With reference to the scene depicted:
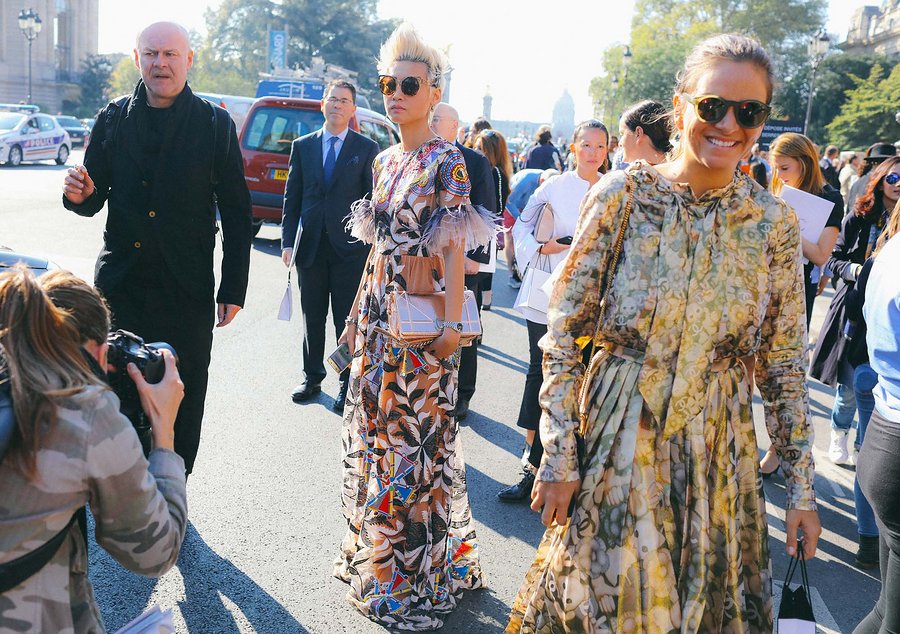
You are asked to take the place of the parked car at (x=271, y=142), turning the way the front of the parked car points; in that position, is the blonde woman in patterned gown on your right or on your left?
on your right

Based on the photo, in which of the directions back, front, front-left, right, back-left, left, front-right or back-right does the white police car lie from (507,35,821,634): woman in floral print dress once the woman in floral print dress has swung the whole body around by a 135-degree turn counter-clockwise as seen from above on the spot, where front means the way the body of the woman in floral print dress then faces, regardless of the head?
left

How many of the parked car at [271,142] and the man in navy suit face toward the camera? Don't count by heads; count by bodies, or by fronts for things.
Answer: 1

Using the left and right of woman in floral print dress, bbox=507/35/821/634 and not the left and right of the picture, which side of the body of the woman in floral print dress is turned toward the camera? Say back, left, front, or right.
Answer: front

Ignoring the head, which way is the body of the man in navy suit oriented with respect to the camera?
toward the camera

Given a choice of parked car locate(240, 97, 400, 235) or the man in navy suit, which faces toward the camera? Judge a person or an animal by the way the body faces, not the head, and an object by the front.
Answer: the man in navy suit

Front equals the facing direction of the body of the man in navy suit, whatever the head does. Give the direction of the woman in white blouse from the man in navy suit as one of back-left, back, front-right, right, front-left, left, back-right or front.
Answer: front-left

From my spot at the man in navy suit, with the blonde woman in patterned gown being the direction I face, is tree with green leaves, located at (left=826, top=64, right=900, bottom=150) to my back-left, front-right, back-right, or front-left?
back-left

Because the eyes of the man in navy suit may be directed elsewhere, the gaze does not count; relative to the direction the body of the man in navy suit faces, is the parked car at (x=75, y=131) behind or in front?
behind

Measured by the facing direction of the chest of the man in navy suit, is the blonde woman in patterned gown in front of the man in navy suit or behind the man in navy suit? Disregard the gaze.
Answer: in front

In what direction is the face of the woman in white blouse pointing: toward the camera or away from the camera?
toward the camera

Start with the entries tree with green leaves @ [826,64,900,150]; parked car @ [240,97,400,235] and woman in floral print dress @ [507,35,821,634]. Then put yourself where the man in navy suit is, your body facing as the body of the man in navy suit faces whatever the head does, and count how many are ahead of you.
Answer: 1

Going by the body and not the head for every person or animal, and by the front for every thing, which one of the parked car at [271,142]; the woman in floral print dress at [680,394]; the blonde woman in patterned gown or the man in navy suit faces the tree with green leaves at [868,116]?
the parked car

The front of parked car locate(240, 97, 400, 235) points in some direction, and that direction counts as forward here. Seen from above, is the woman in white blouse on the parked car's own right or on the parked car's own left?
on the parked car's own right
